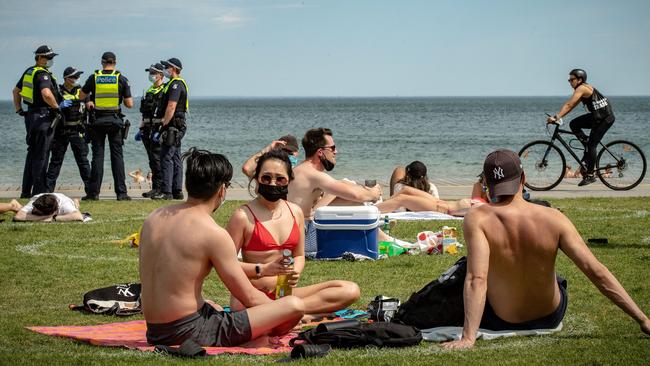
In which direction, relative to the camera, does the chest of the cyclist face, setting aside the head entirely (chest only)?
to the viewer's left

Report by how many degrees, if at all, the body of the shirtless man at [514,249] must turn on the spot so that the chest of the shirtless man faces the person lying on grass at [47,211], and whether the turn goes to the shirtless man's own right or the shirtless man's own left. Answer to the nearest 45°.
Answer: approximately 45° to the shirtless man's own left

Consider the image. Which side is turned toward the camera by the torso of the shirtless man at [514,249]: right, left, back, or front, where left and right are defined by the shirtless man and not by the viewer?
back

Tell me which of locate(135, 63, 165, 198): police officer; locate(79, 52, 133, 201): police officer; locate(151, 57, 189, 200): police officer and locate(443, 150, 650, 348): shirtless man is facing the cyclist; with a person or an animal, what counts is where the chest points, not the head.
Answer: the shirtless man

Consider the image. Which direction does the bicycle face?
to the viewer's left

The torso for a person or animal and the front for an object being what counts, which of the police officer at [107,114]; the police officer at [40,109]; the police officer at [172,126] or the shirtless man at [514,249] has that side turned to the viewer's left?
the police officer at [172,126]

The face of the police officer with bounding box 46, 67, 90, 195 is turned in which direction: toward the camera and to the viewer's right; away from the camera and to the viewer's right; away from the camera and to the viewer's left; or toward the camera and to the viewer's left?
toward the camera and to the viewer's right

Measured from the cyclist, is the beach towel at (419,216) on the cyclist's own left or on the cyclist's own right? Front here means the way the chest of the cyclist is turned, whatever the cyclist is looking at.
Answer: on the cyclist's own left

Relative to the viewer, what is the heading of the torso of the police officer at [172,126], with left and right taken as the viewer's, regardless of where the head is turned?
facing to the left of the viewer

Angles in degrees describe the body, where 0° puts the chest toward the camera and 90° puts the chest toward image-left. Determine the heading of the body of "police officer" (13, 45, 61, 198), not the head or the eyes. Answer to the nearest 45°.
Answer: approximately 225°

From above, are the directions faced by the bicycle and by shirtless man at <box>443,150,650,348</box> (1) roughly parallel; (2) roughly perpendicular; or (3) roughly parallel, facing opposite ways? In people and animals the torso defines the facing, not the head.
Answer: roughly perpendicular
